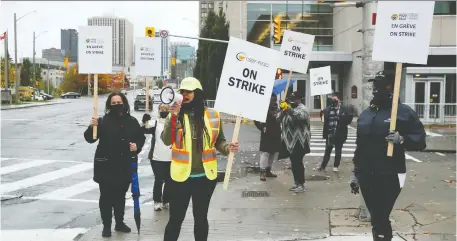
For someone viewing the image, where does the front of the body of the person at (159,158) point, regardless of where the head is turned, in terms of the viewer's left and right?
facing the viewer

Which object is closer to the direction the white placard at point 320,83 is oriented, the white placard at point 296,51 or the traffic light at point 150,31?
the white placard

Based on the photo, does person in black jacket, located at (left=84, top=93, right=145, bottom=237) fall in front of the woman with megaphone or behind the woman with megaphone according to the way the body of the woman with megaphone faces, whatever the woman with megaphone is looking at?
behind

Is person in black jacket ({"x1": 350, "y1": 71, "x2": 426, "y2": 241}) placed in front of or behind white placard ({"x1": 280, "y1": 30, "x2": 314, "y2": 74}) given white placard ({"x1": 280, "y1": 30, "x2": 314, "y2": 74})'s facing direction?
in front

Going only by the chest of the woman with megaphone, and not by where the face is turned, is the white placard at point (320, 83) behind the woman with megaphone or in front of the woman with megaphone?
behind

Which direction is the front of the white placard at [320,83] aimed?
toward the camera

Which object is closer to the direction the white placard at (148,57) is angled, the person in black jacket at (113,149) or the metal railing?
the person in black jacket

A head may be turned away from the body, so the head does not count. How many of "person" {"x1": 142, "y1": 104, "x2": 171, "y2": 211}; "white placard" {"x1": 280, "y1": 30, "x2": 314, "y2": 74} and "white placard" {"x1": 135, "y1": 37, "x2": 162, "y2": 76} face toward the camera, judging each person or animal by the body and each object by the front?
3

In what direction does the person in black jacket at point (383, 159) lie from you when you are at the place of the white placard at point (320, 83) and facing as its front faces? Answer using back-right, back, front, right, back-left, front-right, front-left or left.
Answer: front

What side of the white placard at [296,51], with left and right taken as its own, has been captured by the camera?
front

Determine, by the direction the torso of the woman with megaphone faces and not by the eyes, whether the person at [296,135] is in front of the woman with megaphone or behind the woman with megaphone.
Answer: behind

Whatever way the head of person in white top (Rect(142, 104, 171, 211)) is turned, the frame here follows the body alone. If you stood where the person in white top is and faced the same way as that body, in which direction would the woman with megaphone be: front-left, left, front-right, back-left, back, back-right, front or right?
front

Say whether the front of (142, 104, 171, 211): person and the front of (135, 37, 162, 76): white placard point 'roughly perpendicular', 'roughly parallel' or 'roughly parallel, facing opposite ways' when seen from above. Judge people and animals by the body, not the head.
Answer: roughly parallel
